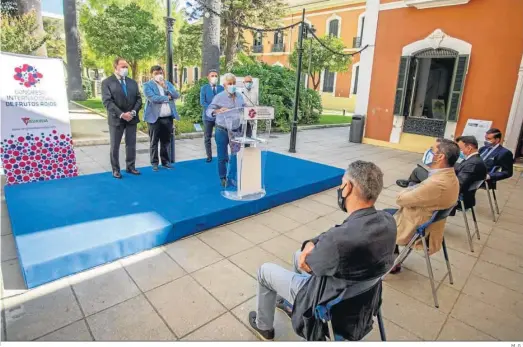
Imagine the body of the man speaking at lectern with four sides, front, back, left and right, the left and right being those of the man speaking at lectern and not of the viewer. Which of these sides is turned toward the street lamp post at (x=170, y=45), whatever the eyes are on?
back

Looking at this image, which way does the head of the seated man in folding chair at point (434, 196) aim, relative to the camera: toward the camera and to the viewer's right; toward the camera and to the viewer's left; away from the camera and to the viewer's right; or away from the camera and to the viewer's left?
away from the camera and to the viewer's left

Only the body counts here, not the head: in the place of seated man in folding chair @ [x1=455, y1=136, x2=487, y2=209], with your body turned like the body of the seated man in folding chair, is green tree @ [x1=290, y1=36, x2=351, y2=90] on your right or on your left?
on your right

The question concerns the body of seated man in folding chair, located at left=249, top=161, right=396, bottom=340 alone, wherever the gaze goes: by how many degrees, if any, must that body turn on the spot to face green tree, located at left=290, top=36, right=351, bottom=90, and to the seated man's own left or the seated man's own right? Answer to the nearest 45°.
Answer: approximately 45° to the seated man's own right

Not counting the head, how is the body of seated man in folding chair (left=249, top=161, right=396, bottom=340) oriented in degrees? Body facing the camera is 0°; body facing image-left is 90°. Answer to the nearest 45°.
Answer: approximately 135°

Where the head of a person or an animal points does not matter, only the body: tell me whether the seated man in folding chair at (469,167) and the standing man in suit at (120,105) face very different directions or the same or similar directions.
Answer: very different directions

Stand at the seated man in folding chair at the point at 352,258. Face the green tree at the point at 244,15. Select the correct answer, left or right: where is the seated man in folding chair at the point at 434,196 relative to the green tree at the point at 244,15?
right

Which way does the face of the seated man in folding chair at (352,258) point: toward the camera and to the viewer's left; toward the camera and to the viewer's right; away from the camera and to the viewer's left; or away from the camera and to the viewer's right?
away from the camera and to the viewer's left

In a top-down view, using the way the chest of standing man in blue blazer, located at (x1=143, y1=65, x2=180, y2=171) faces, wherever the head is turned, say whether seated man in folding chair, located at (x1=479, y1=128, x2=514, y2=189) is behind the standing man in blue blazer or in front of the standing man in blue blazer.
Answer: in front

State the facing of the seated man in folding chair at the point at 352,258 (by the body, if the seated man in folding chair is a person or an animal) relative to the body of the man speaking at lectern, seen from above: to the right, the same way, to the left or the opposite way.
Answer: the opposite way

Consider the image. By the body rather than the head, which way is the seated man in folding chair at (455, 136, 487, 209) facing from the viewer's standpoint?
to the viewer's left

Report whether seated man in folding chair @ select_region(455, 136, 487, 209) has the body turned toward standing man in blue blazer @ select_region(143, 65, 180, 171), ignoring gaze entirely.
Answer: yes

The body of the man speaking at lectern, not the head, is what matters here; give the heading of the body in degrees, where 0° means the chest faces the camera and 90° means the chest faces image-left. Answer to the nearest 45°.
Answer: approximately 315°

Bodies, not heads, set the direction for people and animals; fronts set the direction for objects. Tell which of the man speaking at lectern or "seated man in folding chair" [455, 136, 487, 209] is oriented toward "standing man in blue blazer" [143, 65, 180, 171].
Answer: the seated man in folding chair

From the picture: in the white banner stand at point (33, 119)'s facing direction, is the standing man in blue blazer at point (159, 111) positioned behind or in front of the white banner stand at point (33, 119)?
in front

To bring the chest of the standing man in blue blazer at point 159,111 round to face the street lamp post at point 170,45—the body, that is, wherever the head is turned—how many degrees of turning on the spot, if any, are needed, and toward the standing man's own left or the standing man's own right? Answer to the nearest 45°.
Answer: approximately 135° to the standing man's own left

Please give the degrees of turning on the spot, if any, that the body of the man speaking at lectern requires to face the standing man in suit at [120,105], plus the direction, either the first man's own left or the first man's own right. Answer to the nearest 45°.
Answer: approximately 135° to the first man's own right
